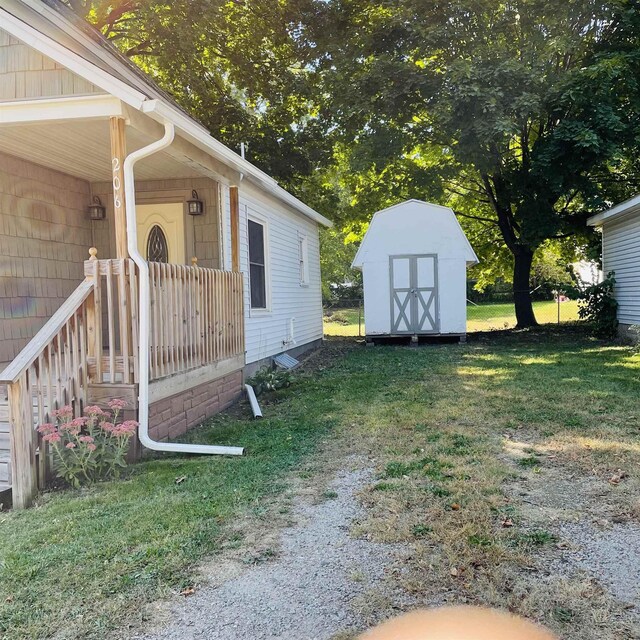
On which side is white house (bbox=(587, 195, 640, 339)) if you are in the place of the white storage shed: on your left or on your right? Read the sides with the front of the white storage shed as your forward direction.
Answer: on your left

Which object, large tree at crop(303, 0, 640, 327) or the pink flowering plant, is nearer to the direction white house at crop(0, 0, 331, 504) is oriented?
the pink flowering plant

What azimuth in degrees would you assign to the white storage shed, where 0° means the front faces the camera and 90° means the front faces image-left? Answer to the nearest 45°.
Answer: approximately 0°

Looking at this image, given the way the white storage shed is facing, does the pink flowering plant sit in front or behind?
in front

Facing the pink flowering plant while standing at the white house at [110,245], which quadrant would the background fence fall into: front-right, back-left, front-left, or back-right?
back-left

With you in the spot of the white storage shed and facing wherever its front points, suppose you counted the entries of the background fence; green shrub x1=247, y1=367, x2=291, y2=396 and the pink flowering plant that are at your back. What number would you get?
1

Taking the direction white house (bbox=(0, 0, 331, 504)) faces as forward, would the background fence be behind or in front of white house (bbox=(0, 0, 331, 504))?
behind

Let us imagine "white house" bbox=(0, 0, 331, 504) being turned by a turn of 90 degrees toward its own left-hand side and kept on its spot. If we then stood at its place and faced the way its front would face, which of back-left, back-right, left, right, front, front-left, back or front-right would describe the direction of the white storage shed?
left

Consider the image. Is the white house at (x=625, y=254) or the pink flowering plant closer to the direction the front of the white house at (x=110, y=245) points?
the pink flowering plant

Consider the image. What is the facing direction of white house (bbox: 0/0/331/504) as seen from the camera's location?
facing the viewer and to the left of the viewer
